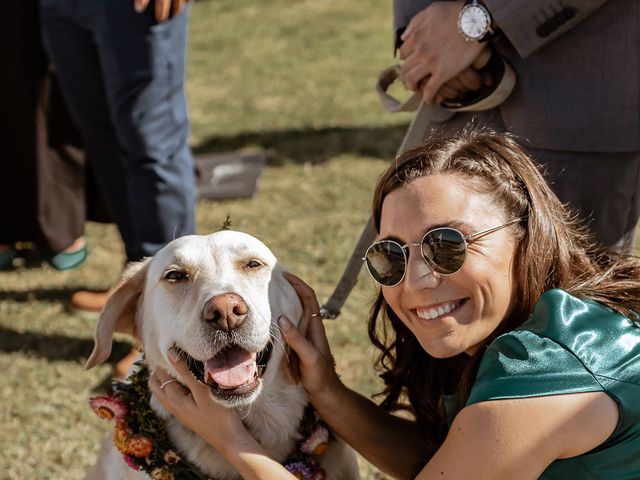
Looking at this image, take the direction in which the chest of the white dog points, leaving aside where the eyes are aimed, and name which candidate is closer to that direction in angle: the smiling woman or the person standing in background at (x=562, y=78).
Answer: the smiling woman

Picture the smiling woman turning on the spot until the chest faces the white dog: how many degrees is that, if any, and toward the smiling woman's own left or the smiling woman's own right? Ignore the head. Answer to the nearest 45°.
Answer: approximately 45° to the smiling woman's own right

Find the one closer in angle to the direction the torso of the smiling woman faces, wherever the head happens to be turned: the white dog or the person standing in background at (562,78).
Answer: the white dog

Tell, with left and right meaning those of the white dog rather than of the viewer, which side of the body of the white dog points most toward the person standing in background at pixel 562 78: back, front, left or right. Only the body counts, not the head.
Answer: left

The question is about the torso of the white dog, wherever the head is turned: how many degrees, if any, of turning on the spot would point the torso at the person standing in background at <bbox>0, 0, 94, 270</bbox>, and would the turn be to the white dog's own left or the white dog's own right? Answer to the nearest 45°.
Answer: approximately 135° to the white dog's own right

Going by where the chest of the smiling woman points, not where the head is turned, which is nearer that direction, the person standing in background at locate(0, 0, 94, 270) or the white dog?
the white dog

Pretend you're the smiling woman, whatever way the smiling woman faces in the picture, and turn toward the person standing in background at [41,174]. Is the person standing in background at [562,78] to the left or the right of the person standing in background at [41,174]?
right

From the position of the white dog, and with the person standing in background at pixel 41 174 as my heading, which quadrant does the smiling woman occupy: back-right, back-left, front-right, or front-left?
back-right

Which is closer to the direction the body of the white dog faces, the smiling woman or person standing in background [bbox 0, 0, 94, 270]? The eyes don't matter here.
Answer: the smiling woman

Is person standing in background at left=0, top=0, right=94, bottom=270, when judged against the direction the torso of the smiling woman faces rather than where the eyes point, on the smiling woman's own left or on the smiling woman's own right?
on the smiling woman's own right

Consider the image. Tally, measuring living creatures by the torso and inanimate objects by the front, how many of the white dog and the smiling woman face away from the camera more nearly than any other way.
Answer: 0

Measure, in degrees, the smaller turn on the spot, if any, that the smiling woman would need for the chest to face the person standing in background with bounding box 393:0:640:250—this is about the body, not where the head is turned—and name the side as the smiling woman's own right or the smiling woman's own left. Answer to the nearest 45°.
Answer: approximately 135° to the smiling woman's own right
